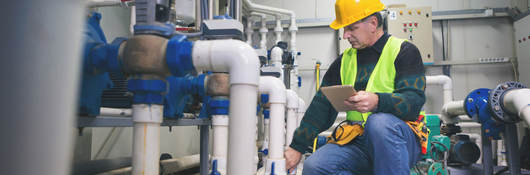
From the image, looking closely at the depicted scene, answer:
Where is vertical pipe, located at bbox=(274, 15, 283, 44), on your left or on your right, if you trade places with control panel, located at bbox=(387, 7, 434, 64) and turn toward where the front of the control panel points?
on your right

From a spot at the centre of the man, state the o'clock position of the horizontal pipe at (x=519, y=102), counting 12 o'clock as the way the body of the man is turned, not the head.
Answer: The horizontal pipe is roughly at 6 o'clock from the man.

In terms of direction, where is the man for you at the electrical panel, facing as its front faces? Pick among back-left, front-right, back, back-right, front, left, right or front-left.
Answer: front-left

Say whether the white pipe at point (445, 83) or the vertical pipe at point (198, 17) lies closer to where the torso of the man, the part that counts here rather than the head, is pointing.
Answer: the vertical pipe

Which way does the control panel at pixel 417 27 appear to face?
toward the camera

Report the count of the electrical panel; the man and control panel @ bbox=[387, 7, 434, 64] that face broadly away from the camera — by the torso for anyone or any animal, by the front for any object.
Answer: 0

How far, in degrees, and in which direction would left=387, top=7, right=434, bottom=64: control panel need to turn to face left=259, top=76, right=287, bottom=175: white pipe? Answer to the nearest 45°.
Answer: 0° — it already faces it

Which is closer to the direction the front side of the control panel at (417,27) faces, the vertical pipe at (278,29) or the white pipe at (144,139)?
the white pipe

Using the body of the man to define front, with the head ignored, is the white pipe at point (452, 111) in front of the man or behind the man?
behind

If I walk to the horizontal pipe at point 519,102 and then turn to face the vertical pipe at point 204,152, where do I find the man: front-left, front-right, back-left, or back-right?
front-left

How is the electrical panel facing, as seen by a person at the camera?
facing the viewer and to the left of the viewer

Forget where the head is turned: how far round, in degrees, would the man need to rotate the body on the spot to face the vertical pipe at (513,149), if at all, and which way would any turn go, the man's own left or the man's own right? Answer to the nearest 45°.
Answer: approximately 180°
